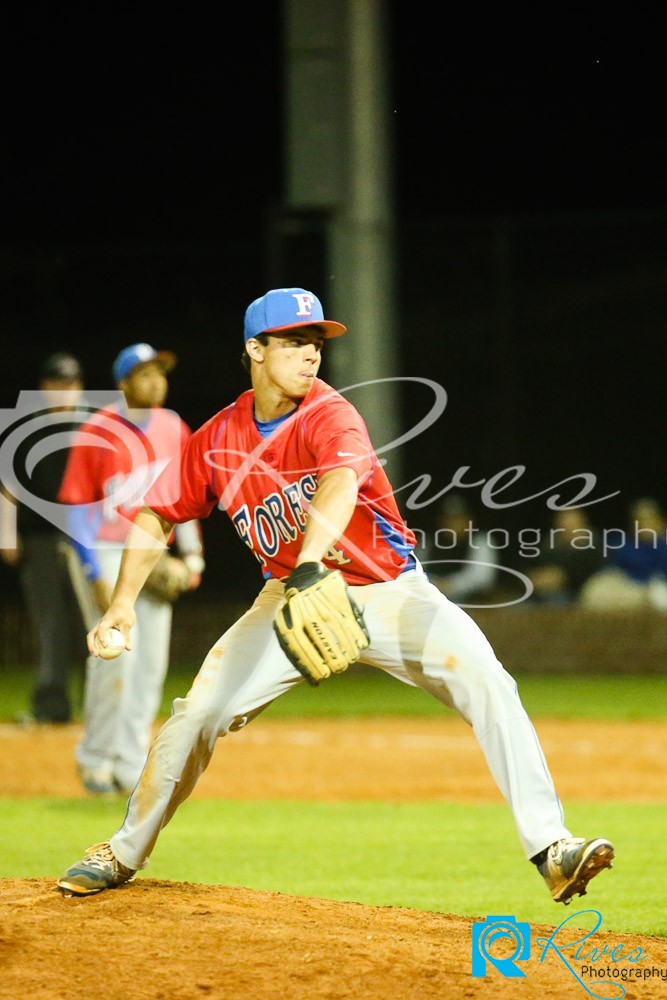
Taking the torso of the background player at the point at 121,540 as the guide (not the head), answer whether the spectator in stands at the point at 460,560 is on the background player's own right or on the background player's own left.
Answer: on the background player's own left

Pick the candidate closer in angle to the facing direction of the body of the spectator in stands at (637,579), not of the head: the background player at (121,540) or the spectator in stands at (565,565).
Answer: the background player

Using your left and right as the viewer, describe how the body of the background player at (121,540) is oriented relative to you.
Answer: facing the viewer and to the right of the viewer

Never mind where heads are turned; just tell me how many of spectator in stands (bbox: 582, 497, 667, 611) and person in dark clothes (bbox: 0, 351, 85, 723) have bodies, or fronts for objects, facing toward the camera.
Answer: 2

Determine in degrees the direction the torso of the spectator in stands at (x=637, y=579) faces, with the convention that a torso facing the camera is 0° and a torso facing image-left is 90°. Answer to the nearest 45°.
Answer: approximately 0°

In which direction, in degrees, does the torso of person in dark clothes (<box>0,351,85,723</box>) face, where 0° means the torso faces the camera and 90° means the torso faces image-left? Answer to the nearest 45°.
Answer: approximately 0°

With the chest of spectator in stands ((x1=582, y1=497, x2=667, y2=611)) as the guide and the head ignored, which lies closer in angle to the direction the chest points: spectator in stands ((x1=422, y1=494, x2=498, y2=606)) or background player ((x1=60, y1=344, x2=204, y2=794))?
the background player
